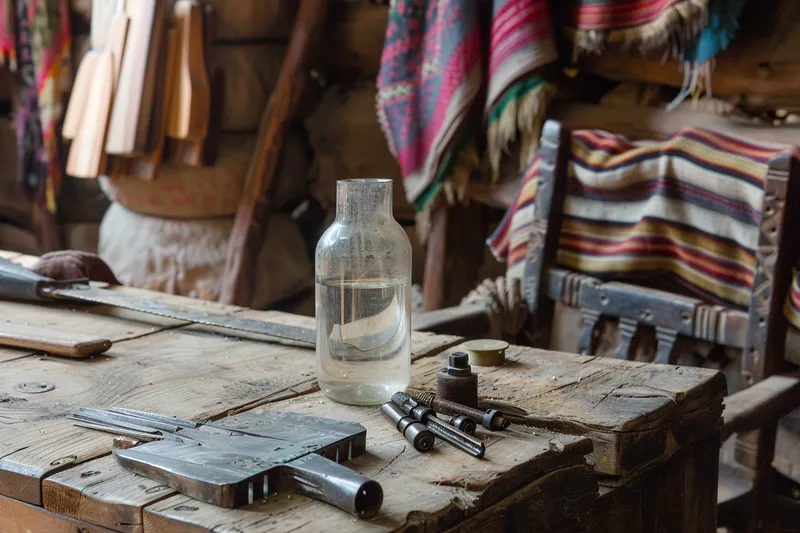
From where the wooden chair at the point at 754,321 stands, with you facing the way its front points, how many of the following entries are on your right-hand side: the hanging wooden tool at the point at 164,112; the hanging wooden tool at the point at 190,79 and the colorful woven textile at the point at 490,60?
3

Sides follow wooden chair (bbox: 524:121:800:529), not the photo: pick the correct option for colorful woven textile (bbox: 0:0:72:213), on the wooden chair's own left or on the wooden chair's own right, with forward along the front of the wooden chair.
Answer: on the wooden chair's own right

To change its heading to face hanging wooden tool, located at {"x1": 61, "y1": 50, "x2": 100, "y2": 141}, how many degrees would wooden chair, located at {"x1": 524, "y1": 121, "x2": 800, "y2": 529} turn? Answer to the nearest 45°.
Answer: approximately 90° to its right

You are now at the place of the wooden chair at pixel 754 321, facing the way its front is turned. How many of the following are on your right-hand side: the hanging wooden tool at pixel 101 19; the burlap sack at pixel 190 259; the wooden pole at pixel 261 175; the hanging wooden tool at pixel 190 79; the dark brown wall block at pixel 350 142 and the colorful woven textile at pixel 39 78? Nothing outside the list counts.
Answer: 6

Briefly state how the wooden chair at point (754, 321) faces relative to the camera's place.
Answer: facing the viewer and to the left of the viewer

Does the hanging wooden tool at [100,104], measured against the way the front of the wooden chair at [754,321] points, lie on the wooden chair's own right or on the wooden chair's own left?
on the wooden chair's own right

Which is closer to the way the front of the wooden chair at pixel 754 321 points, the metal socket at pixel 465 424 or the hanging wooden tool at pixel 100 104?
the metal socket

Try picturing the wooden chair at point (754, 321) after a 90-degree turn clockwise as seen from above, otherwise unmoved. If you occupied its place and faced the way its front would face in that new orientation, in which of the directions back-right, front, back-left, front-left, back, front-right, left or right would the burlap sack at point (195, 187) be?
front

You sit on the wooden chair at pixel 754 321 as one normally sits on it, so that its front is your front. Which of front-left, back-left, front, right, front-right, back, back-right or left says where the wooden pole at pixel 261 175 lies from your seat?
right

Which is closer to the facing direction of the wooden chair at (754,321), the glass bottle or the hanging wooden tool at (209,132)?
the glass bottle

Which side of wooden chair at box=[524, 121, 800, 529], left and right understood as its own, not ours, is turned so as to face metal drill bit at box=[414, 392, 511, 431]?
front

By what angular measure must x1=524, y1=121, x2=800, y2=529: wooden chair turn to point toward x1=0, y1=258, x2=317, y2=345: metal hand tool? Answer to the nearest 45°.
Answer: approximately 45° to its right

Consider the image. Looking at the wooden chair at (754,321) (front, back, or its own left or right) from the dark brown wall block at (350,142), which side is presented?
right

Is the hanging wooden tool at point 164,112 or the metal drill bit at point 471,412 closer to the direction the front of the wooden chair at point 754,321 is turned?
the metal drill bit

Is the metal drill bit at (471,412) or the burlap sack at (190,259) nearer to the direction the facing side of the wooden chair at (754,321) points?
the metal drill bit
